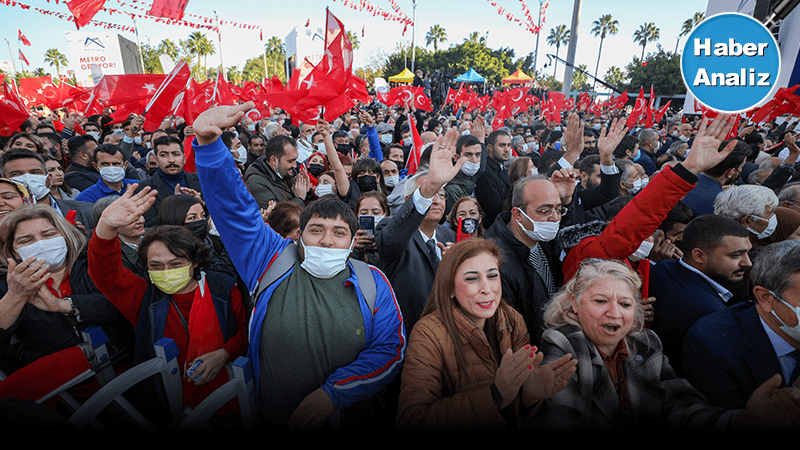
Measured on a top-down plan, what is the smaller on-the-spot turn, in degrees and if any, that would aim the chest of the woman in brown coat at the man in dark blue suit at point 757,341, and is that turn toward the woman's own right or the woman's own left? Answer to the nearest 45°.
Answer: approximately 45° to the woman's own left

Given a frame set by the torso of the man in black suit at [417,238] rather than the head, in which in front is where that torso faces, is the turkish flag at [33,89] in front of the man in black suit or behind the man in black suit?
behind

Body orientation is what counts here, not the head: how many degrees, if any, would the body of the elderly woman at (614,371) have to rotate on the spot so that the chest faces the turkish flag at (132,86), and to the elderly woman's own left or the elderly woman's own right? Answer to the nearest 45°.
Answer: approximately 135° to the elderly woman's own right

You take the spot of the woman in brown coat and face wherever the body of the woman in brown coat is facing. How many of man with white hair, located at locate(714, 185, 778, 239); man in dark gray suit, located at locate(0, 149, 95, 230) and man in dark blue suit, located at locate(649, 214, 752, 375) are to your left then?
2

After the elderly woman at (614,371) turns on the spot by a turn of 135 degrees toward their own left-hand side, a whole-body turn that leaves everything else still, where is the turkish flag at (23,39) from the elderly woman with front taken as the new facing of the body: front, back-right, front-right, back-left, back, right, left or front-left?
left
